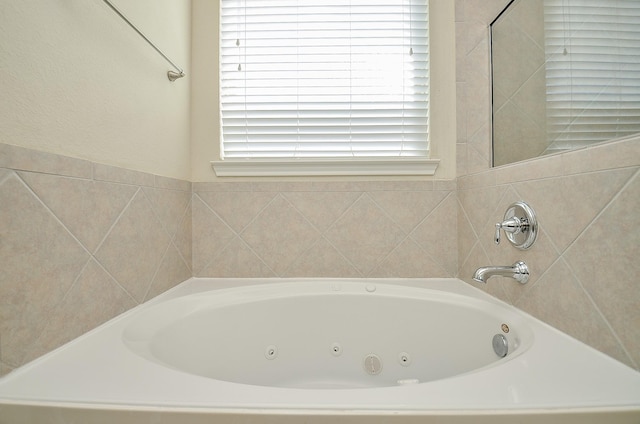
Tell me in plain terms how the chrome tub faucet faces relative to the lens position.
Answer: facing to the left of the viewer

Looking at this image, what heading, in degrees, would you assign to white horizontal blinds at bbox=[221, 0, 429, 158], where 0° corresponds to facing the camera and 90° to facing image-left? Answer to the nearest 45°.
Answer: approximately 0°

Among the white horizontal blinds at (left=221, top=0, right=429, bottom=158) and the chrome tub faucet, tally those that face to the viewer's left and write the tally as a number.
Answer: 1

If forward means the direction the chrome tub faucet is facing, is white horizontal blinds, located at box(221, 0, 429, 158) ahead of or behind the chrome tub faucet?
ahead

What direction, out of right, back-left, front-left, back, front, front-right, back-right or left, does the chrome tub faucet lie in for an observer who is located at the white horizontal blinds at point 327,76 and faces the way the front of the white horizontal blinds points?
front-left
